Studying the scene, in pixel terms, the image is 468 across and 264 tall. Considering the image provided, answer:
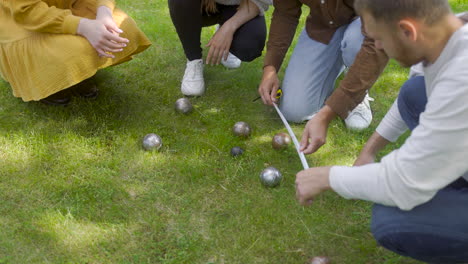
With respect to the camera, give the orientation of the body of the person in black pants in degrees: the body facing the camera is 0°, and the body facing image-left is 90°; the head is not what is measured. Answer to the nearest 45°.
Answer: approximately 0°

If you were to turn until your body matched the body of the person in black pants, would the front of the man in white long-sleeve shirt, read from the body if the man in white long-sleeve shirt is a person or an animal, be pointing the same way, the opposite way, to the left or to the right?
to the right

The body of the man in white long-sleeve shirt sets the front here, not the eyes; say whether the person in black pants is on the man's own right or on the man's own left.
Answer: on the man's own right

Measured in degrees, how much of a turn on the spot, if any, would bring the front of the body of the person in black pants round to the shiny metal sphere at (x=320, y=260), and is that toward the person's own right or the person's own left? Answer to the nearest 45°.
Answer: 0° — they already face it

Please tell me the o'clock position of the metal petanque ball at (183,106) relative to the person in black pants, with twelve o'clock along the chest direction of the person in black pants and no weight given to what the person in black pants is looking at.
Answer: The metal petanque ball is roughly at 1 o'clock from the person in black pants.

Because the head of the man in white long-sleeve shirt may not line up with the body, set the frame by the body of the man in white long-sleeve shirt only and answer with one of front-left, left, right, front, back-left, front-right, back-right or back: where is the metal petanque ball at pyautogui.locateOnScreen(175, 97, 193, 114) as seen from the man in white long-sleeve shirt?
front-right

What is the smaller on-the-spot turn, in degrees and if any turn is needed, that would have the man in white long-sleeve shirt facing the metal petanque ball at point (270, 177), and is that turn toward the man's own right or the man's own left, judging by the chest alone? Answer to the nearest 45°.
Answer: approximately 45° to the man's own right

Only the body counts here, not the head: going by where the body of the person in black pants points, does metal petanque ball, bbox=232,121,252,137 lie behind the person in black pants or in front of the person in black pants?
in front

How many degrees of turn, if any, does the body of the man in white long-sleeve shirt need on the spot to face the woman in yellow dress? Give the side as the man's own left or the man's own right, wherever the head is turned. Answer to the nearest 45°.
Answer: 0° — they already face them

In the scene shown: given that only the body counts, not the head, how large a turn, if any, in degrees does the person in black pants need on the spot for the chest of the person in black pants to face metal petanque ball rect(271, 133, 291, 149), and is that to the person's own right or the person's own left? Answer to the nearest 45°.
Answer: approximately 45° to the person's own left

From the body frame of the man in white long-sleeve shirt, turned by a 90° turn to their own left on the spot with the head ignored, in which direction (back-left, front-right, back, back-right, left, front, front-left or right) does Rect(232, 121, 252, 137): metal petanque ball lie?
back-right

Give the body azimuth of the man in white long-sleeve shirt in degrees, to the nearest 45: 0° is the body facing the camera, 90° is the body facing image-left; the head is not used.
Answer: approximately 90°

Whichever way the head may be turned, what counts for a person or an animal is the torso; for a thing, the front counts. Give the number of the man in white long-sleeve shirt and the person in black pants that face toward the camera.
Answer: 1

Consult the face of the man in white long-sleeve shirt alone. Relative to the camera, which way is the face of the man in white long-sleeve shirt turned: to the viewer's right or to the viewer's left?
to the viewer's left

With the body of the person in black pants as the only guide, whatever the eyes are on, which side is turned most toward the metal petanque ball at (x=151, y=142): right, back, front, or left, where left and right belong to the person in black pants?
front

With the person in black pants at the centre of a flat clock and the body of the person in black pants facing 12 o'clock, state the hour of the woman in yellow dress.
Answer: The woman in yellow dress is roughly at 2 o'clock from the person in black pants.
